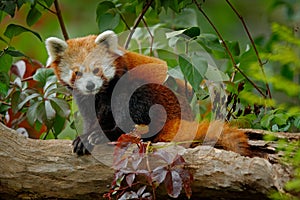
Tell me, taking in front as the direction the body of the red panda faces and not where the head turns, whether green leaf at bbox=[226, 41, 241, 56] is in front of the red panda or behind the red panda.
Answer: behind

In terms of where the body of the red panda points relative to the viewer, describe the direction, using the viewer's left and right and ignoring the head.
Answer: facing the viewer and to the left of the viewer

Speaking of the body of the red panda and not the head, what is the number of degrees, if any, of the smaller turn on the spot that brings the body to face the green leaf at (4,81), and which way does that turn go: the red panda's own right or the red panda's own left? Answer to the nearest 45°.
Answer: approximately 45° to the red panda's own right
